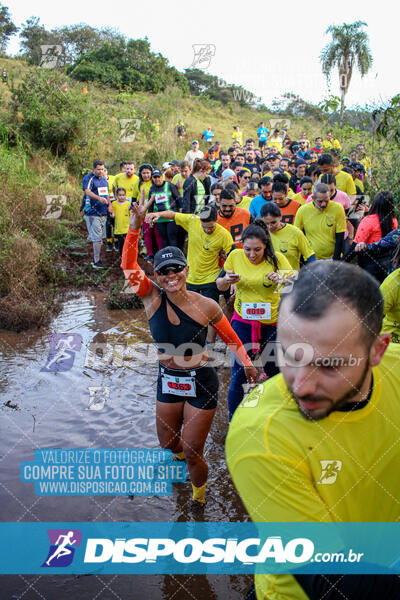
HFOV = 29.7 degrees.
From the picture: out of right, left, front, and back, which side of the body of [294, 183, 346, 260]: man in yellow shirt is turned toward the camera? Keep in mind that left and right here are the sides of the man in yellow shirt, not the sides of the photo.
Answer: front

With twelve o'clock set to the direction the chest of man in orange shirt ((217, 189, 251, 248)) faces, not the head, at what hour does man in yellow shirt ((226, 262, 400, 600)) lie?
The man in yellow shirt is roughly at 12 o'clock from the man in orange shirt.

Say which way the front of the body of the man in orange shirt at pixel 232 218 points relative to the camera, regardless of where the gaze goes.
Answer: toward the camera

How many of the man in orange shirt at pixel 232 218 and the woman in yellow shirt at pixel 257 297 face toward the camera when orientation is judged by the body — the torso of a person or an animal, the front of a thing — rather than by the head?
2

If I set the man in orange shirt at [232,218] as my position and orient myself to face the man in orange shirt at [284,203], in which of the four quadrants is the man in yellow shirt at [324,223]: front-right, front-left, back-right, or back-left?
front-right

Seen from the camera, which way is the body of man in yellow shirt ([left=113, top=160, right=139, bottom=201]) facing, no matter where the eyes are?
toward the camera

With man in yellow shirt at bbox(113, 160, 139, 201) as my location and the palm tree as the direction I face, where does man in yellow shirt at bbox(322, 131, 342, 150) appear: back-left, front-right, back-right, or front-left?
front-right

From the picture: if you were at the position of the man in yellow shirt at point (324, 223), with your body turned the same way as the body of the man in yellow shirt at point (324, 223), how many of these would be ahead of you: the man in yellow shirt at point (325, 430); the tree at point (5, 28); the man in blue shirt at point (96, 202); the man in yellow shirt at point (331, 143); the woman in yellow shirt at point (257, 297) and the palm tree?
2

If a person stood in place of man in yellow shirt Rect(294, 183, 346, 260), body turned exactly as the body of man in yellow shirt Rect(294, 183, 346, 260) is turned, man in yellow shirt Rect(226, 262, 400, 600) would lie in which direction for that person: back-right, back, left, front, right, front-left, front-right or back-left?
front

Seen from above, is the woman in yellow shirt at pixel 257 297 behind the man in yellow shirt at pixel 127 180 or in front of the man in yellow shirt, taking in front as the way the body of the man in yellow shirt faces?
in front

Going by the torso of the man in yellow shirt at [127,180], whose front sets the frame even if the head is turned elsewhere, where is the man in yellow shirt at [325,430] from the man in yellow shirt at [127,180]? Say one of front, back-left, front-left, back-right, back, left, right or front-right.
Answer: front
